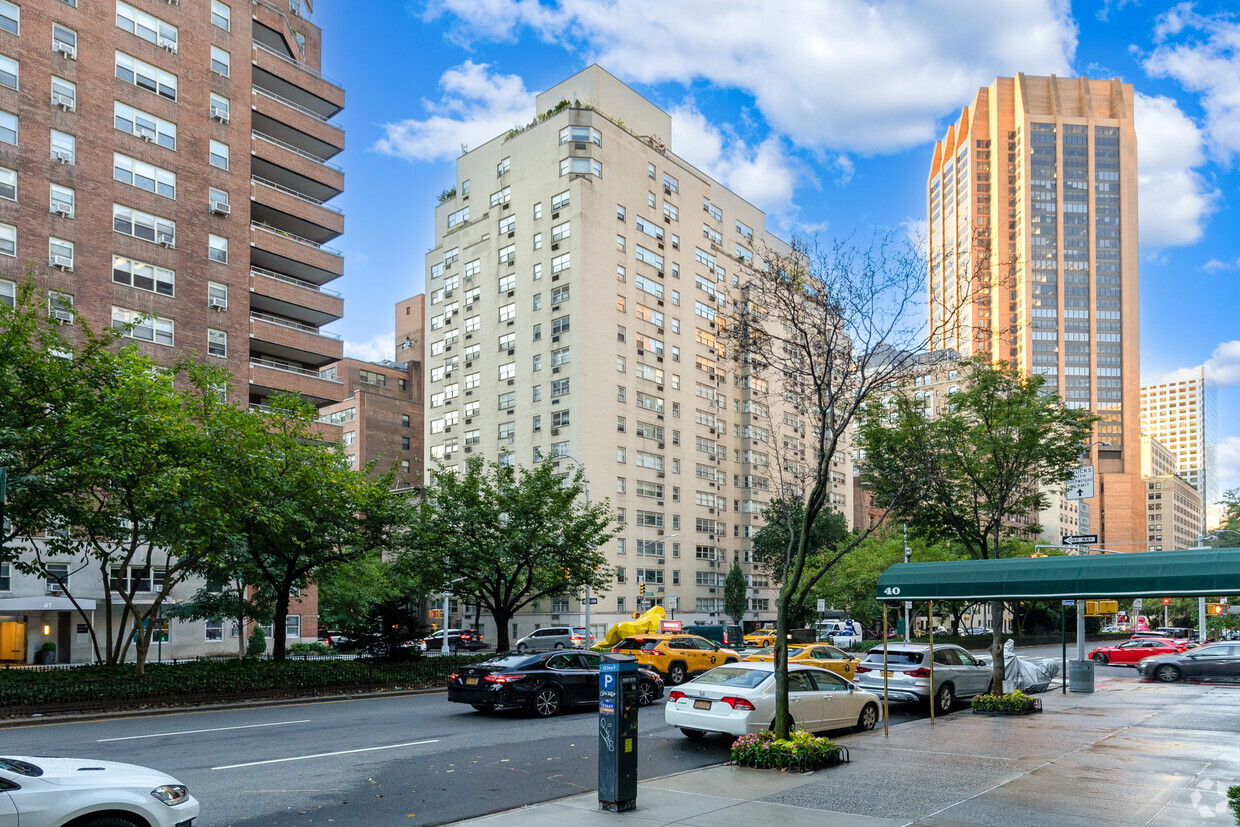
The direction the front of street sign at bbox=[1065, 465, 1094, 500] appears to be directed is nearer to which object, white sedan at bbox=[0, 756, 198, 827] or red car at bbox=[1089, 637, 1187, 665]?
the white sedan

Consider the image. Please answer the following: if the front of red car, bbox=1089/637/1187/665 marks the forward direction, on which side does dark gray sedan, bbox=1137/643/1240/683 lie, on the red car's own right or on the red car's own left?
on the red car's own left

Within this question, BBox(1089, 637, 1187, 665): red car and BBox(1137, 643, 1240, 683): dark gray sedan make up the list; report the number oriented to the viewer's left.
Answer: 2

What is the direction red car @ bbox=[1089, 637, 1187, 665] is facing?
to the viewer's left

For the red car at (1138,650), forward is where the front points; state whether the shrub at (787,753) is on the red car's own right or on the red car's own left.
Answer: on the red car's own left
